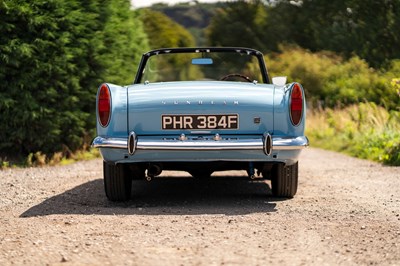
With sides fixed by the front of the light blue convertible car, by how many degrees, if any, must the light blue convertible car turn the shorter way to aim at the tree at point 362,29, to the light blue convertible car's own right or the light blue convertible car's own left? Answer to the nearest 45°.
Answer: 0° — it already faces it

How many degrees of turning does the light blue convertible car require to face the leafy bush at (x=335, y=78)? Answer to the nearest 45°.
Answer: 0° — it already faces it

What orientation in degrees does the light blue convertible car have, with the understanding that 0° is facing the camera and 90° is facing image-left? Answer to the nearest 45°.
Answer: approximately 180°
